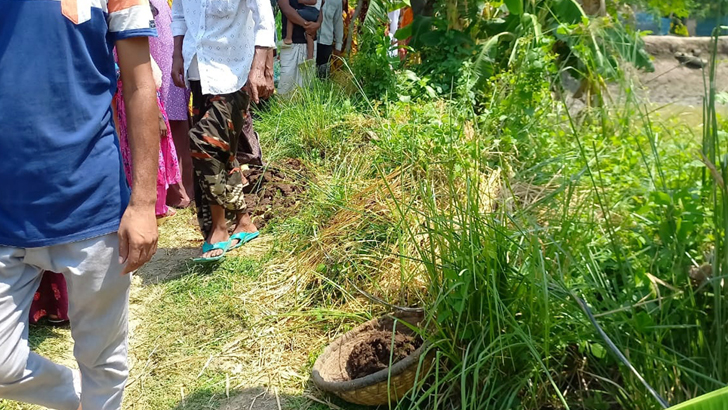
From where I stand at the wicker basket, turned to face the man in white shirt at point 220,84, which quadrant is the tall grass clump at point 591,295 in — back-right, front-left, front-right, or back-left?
back-right

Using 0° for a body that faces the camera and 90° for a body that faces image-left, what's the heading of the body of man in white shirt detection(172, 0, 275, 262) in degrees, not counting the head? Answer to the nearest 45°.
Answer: approximately 45°

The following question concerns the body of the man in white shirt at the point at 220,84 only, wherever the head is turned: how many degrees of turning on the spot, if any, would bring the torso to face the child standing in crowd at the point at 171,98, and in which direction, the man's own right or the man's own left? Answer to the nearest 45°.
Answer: approximately 135° to the man's own right
